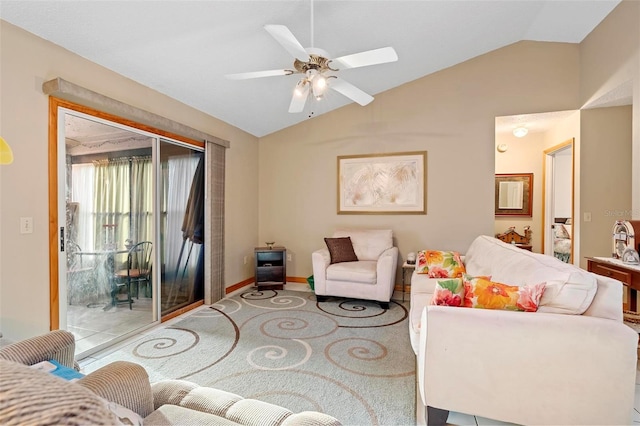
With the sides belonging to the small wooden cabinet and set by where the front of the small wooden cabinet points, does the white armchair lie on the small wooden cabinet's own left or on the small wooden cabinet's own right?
on the small wooden cabinet's own left

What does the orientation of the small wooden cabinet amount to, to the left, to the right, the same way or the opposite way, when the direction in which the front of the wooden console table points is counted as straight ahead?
to the left

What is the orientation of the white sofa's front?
to the viewer's left

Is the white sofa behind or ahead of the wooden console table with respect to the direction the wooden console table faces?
ahead

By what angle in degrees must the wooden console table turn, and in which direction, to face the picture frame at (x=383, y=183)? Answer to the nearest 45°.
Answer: approximately 45° to its right

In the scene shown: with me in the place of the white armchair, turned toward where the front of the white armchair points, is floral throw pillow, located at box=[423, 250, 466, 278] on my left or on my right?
on my left

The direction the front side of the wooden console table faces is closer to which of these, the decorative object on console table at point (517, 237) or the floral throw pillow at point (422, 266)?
the floral throw pillow

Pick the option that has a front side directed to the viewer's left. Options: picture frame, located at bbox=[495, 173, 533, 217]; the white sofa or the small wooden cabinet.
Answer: the white sofa

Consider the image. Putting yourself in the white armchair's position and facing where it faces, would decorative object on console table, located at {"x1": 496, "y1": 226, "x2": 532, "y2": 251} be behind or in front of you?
behind

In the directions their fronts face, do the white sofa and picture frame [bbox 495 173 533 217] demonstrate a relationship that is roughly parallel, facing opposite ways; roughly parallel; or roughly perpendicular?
roughly perpendicular
